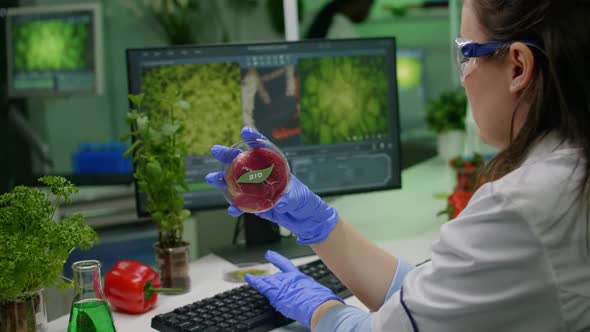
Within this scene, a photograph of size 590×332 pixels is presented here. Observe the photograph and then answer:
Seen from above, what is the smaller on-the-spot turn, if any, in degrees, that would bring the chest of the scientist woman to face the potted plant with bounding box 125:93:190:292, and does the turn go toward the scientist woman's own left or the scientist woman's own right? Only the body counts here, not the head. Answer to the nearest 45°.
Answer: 0° — they already face it

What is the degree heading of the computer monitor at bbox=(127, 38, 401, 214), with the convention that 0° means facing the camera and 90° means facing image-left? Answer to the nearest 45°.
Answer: approximately 0°

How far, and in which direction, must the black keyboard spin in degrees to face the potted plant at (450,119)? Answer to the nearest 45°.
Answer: approximately 90° to its left

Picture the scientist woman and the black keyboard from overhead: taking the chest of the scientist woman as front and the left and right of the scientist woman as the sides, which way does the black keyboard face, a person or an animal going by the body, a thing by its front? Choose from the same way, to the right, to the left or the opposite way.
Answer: the opposite way

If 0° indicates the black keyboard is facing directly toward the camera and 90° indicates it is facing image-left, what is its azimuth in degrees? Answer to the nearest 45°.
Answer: approximately 315°

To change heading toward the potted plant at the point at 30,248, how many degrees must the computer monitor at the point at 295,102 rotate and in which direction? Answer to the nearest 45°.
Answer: approximately 45° to its right

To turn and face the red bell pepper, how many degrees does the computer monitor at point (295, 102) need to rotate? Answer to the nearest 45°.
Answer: approximately 45° to its right

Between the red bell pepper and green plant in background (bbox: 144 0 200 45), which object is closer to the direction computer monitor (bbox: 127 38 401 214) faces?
the red bell pepper

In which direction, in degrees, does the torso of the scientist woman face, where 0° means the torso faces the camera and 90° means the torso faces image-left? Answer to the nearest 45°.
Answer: approximately 135°

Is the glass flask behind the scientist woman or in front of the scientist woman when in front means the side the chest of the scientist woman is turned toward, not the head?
in front

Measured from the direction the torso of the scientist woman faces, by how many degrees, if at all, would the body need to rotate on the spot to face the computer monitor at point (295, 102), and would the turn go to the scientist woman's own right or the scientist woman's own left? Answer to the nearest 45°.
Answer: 0° — they already face it
